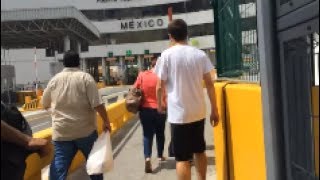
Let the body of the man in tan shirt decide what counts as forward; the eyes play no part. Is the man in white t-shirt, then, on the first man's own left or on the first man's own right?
on the first man's own right

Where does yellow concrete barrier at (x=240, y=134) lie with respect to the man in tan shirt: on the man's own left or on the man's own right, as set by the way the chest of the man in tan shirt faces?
on the man's own right

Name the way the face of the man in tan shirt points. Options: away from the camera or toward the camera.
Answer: away from the camera

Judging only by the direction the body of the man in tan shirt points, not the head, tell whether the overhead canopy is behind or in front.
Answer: in front

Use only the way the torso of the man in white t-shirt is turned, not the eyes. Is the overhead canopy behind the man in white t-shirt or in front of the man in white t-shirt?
in front

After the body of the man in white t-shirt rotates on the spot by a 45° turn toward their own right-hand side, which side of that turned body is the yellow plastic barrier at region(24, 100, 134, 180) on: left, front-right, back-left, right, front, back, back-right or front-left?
left

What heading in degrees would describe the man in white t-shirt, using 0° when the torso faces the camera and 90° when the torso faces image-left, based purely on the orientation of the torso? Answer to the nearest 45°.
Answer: approximately 180°

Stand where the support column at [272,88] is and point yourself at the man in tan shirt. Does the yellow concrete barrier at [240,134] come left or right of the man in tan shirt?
right

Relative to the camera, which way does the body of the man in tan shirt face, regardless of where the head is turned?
away from the camera

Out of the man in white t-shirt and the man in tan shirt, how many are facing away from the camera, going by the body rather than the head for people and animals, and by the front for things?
2
